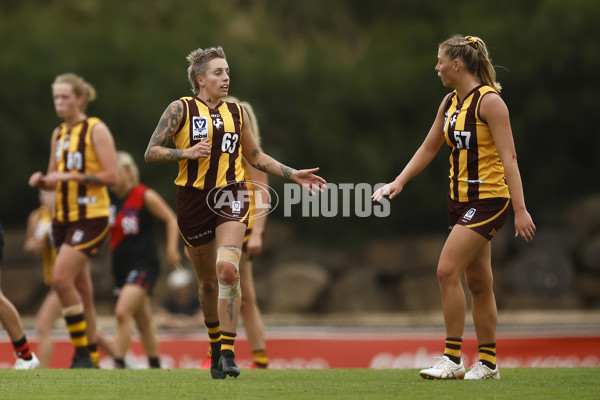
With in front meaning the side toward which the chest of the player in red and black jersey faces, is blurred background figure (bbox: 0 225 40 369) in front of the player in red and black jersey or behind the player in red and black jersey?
in front

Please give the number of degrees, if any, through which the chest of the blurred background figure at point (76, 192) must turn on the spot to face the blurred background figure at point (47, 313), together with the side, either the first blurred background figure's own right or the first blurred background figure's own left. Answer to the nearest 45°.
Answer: approximately 135° to the first blurred background figure's own right

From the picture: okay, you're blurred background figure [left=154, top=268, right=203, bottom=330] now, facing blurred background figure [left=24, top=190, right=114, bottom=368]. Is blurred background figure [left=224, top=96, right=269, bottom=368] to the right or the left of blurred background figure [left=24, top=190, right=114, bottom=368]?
left

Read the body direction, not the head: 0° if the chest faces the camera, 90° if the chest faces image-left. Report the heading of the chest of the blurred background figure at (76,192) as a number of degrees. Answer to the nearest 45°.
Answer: approximately 45°
